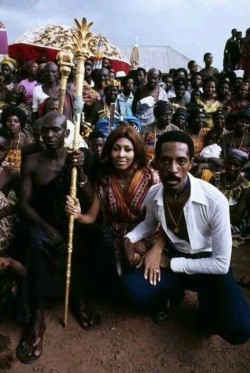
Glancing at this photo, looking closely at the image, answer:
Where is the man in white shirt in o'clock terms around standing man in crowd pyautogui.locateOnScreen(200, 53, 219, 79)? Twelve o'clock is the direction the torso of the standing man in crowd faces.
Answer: The man in white shirt is roughly at 12 o'clock from the standing man in crowd.

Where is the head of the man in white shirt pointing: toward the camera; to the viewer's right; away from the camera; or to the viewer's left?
toward the camera

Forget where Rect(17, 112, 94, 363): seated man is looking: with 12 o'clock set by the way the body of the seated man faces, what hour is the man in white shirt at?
The man in white shirt is roughly at 10 o'clock from the seated man.

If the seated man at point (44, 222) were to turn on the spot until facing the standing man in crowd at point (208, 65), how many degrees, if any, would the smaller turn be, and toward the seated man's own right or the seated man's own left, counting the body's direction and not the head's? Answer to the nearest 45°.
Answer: approximately 135° to the seated man's own left

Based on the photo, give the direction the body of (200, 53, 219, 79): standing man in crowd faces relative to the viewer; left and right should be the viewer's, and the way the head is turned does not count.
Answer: facing the viewer

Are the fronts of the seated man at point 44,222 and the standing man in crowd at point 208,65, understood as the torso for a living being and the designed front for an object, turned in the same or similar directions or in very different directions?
same or similar directions

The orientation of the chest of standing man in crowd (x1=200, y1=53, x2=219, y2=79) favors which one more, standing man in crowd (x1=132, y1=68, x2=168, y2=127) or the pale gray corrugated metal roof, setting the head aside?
the standing man in crowd

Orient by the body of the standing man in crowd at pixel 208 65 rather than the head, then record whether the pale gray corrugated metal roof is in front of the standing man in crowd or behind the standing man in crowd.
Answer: behind

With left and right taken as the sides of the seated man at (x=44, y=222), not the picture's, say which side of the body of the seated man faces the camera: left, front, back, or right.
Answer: front

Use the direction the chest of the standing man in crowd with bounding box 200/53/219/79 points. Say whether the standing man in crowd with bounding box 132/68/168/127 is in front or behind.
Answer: in front

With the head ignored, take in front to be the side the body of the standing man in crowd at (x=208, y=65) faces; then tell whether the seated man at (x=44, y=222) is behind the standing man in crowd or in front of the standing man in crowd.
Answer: in front

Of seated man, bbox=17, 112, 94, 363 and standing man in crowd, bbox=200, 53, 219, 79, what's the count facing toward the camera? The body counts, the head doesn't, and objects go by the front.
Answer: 2
